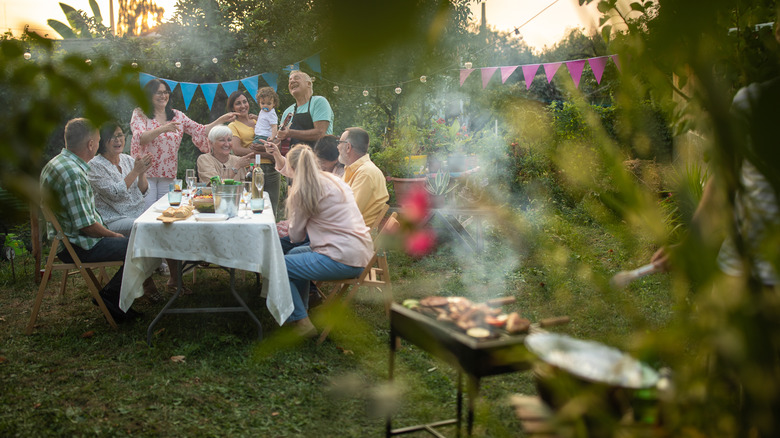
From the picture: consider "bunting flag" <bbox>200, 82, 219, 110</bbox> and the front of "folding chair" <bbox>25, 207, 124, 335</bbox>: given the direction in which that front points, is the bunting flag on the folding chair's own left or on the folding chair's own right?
on the folding chair's own left

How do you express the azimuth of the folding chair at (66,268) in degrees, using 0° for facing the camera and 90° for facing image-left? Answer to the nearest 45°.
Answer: approximately 270°

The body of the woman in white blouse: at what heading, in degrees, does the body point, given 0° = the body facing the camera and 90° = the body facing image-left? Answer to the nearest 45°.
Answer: approximately 315°

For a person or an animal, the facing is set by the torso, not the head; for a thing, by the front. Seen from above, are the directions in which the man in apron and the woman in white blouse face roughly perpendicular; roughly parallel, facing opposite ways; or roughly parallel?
roughly perpendicular

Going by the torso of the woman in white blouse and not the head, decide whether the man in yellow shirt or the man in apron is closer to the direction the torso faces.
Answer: the man in yellow shirt

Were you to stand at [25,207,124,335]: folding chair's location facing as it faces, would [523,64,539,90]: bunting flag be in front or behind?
in front

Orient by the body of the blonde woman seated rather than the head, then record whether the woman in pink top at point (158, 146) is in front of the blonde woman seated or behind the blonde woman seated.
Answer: in front

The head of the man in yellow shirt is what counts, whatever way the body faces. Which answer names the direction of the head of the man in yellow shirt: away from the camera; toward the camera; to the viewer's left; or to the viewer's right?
to the viewer's left

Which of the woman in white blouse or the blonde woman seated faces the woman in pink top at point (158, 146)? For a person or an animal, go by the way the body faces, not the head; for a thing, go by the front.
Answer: the blonde woman seated
